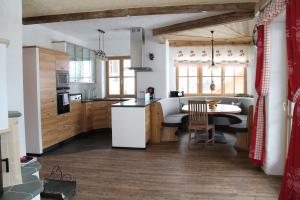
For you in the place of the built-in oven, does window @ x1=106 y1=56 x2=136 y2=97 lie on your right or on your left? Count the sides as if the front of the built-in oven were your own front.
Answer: on your left

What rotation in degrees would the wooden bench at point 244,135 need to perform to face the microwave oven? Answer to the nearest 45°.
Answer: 0° — it already faces it

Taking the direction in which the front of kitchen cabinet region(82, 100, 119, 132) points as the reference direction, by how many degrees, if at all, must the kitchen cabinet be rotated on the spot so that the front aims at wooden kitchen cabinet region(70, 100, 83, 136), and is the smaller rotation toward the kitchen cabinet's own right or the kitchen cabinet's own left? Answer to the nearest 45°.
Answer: approximately 45° to the kitchen cabinet's own right

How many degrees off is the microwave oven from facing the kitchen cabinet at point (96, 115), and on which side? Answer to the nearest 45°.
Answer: approximately 90° to its left

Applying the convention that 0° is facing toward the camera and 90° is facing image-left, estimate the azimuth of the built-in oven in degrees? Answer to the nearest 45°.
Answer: approximately 315°

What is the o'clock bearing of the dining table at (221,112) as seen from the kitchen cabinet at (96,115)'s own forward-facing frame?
The dining table is roughly at 10 o'clock from the kitchen cabinet.

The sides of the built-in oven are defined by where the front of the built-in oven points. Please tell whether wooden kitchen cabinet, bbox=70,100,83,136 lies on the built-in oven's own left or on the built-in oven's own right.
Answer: on the built-in oven's own left

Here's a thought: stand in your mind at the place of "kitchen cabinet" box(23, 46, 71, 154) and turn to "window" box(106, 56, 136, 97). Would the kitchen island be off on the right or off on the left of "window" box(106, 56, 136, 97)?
right

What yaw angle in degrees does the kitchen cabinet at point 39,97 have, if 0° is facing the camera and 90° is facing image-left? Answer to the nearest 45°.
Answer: approximately 315°

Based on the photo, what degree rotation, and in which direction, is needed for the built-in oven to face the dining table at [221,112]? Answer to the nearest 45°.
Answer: approximately 45° to its left
